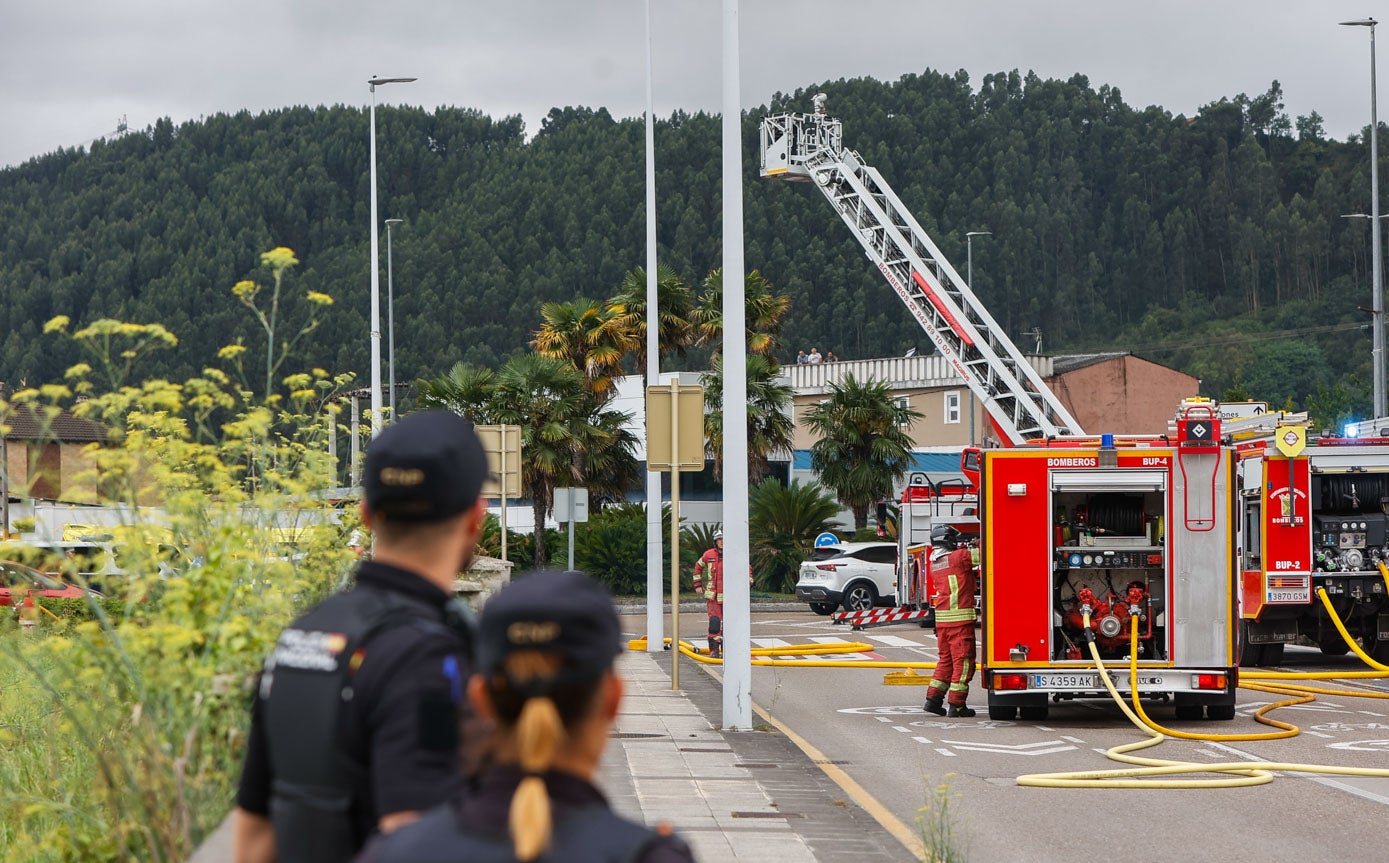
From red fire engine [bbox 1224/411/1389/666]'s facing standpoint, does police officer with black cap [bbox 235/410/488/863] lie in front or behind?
behind

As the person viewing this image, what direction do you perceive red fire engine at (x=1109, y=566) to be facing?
facing away from the viewer

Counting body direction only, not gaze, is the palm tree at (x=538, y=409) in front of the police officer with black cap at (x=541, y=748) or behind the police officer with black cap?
in front

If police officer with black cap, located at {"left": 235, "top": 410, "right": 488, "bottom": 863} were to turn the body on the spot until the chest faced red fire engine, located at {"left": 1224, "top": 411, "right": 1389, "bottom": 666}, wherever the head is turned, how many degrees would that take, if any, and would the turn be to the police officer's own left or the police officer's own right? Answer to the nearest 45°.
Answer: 0° — they already face it

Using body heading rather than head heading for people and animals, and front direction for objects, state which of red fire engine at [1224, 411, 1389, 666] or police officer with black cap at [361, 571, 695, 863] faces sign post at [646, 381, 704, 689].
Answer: the police officer with black cap

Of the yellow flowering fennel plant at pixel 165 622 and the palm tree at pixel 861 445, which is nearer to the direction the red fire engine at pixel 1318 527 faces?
the palm tree

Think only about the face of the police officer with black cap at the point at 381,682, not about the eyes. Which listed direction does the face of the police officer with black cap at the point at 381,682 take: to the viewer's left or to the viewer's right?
to the viewer's right

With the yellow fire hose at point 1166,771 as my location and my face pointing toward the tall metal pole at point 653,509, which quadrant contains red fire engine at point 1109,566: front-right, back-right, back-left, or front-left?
front-right

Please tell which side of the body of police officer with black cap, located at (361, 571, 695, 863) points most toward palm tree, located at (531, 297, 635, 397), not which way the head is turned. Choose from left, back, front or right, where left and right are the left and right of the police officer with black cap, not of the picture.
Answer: front

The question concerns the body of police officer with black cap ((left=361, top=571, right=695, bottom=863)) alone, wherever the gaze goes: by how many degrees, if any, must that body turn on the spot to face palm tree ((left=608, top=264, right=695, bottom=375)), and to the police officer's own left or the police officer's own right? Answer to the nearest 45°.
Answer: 0° — they already face it
